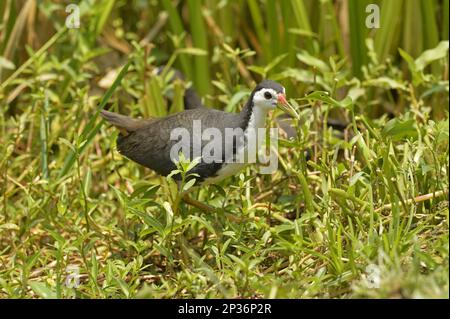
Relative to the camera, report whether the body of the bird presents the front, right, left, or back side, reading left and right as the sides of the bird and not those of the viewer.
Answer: right

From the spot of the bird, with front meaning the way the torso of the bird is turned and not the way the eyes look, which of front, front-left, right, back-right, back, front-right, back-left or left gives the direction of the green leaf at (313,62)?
front-left

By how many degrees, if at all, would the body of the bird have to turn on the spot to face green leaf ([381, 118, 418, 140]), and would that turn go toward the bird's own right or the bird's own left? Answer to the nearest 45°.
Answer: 0° — it already faces it

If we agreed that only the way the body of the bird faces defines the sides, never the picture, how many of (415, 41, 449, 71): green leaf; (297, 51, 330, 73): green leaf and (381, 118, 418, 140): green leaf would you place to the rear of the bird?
0

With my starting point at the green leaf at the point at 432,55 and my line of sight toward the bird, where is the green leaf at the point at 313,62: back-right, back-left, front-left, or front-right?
front-right

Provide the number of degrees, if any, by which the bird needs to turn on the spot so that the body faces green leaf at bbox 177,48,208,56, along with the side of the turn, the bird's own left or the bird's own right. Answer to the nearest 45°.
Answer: approximately 90° to the bird's own left

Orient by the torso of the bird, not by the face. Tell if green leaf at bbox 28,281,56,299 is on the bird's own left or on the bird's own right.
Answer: on the bird's own right
